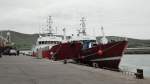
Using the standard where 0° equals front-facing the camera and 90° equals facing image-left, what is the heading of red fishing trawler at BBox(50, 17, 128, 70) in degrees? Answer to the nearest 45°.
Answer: approximately 315°
